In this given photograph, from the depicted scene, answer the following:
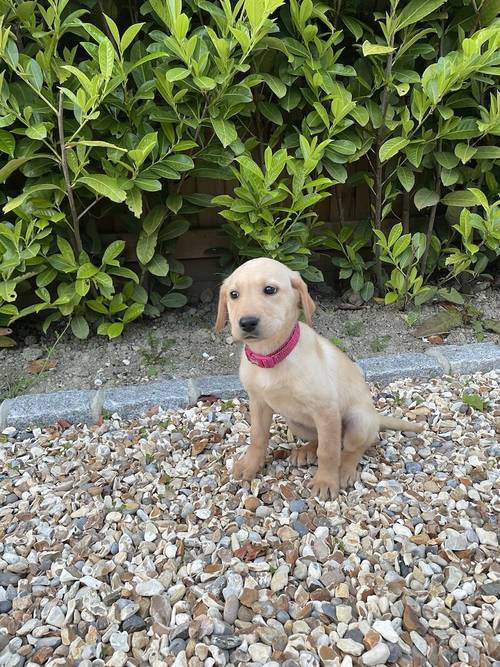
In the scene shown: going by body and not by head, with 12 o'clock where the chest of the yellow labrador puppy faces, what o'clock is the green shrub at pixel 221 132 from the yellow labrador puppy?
The green shrub is roughly at 4 o'clock from the yellow labrador puppy.

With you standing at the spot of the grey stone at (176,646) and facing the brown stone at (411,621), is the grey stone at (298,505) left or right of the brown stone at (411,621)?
left

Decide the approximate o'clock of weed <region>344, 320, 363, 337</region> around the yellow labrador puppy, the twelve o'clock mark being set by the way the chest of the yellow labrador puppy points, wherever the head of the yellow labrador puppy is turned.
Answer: The weed is roughly at 5 o'clock from the yellow labrador puppy.

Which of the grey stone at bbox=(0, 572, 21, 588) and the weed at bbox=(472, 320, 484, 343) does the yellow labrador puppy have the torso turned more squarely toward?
the grey stone

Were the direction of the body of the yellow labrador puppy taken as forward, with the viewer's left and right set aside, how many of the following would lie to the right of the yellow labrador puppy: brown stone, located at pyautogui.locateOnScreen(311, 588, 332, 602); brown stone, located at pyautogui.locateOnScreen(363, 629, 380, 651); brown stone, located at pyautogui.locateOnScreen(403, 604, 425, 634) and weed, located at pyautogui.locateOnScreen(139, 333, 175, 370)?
1

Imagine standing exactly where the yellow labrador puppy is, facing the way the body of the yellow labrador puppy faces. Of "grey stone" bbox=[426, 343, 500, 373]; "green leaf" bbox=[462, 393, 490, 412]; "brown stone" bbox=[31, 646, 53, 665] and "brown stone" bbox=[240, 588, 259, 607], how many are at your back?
2

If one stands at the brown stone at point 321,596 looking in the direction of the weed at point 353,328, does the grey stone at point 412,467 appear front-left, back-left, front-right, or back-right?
front-right

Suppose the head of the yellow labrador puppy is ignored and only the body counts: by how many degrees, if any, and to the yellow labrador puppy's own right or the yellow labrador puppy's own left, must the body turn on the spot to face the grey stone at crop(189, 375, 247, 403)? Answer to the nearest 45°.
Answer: approximately 90° to the yellow labrador puppy's own right
